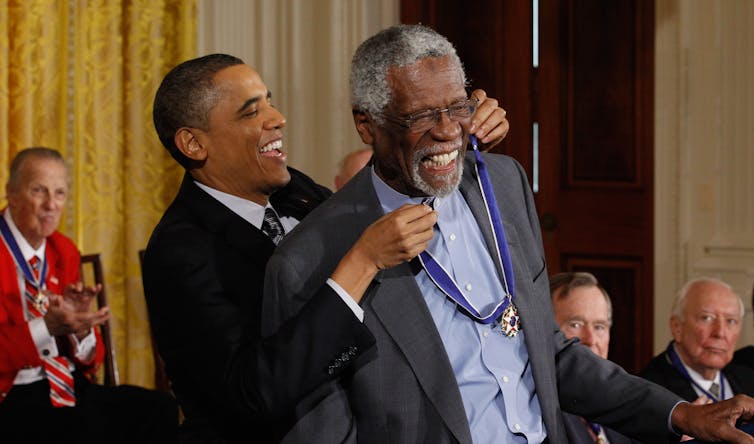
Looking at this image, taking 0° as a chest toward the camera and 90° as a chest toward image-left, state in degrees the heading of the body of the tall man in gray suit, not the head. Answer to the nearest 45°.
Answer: approximately 315°

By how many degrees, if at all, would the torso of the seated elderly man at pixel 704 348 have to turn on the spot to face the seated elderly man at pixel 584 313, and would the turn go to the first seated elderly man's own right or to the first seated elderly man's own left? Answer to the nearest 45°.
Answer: approximately 90° to the first seated elderly man's own right

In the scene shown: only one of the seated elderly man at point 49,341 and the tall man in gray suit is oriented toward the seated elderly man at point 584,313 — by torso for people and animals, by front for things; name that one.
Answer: the seated elderly man at point 49,341

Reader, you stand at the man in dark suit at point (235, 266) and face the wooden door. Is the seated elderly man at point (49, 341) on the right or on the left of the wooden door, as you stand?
left

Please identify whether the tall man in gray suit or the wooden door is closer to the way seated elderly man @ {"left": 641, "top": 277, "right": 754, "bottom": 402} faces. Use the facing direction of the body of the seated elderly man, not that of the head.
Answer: the tall man in gray suit

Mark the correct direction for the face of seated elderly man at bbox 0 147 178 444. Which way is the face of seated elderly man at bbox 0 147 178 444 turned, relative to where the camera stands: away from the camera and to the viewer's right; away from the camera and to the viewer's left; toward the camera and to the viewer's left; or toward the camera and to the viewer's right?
toward the camera and to the viewer's right
